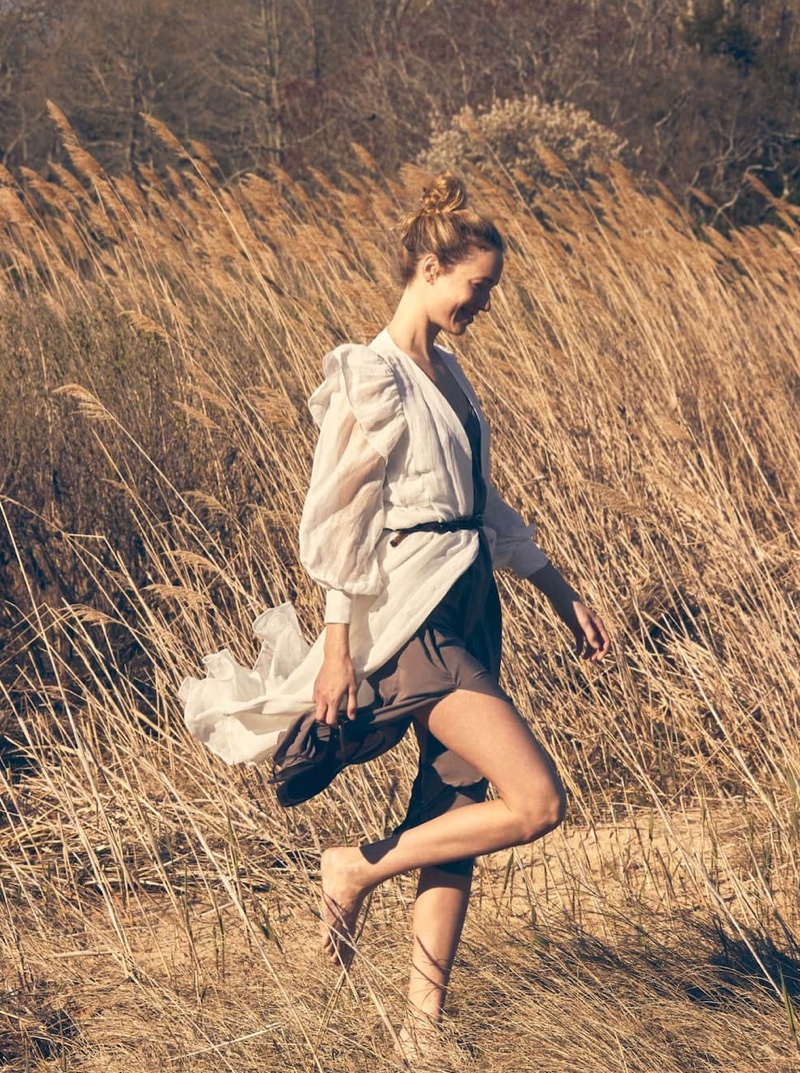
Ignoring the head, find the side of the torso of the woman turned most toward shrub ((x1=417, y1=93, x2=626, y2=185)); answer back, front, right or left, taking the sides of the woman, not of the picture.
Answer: left

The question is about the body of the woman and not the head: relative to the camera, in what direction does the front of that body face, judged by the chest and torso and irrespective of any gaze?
to the viewer's right

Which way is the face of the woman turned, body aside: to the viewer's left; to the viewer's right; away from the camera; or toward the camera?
to the viewer's right
